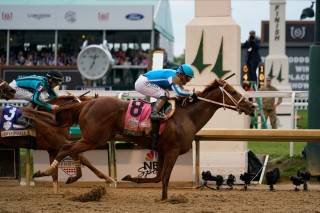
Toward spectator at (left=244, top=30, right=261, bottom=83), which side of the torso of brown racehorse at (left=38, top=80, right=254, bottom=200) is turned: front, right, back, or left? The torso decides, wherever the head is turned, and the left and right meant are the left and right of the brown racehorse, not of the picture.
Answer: left

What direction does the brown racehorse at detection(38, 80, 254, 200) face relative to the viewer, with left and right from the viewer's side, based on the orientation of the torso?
facing to the right of the viewer

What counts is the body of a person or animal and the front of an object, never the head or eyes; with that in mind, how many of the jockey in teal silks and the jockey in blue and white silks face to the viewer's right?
2

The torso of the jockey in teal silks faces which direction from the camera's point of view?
to the viewer's right

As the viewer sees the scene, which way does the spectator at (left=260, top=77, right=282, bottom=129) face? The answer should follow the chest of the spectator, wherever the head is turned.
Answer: toward the camera

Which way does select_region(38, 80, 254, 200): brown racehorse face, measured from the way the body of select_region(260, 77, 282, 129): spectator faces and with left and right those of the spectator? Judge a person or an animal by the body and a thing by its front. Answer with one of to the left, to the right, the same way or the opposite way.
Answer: to the left

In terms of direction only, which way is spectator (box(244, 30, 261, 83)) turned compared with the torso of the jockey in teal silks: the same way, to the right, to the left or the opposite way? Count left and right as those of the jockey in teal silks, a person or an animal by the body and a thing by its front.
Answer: to the right

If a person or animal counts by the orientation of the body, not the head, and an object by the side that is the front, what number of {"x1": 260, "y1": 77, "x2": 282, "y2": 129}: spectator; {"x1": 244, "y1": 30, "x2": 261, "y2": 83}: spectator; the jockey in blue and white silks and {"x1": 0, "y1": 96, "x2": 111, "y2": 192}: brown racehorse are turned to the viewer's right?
2

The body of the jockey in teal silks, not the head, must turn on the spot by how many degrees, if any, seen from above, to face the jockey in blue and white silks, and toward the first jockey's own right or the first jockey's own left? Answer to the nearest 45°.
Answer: approximately 45° to the first jockey's own right

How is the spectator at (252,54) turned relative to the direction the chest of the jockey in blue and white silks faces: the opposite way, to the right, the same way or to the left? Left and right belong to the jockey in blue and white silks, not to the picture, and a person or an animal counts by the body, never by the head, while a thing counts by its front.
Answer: to the right

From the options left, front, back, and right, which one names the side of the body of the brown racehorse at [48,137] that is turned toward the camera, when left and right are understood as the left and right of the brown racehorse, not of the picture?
right

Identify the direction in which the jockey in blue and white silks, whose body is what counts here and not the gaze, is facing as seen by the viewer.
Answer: to the viewer's right

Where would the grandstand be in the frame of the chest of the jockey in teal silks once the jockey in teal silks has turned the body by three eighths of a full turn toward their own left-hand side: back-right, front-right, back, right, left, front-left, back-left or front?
front-right

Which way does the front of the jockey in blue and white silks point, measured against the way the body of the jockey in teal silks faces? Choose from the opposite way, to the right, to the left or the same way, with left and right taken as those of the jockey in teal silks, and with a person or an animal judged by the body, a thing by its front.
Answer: the same way

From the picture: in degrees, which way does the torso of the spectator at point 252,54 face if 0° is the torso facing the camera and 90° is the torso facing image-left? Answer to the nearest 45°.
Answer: approximately 0°

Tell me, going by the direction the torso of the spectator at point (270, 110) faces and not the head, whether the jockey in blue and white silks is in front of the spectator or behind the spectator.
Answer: in front

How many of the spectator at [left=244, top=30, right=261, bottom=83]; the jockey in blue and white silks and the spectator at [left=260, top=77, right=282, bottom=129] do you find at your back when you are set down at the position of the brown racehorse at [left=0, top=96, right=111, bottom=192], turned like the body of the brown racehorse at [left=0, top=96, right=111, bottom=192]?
0
